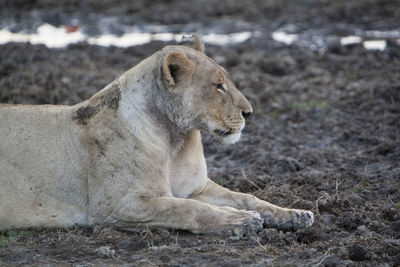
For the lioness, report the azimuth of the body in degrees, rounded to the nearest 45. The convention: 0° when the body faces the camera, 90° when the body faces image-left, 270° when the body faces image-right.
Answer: approximately 270°

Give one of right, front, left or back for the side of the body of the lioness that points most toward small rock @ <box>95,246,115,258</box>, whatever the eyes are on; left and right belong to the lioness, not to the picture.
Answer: right

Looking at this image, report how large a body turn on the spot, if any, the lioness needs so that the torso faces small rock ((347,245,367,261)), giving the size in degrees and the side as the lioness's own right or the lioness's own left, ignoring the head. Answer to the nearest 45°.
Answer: approximately 45° to the lioness's own right
